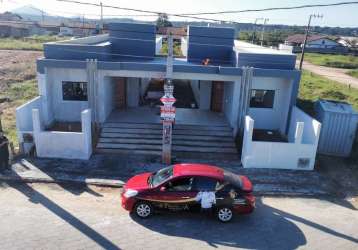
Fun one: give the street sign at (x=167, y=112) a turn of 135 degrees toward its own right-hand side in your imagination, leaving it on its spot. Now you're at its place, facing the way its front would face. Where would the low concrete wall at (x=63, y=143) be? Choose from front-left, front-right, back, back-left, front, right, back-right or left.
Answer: front-left

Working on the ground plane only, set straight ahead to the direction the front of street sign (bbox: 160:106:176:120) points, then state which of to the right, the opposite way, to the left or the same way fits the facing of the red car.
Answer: to the right

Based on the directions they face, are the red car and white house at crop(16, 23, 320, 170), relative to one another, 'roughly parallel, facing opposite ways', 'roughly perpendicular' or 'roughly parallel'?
roughly perpendicular

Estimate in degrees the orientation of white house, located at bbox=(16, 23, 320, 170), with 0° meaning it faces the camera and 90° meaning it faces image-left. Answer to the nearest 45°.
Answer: approximately 0°

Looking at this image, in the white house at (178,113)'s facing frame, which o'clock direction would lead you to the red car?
The red car is roughly at 12 o'clock from the white house.

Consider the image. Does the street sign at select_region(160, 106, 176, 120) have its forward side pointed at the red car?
yes

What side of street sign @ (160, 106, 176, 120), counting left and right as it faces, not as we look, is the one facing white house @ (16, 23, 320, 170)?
back

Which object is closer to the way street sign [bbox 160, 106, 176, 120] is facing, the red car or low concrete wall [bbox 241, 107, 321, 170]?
the red car

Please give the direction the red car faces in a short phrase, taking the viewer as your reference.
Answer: facing to the left of the viewer

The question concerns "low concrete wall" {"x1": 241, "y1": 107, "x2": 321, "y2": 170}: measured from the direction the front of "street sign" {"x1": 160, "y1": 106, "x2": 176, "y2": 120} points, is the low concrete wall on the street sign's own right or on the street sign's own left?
on the street sign's own left

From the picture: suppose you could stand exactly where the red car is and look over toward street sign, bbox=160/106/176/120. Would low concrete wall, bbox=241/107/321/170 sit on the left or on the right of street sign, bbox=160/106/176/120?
right

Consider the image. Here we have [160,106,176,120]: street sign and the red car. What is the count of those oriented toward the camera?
1

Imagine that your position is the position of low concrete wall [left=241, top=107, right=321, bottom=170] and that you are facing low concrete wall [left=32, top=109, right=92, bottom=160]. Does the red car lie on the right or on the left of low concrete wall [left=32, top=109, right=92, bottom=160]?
left
